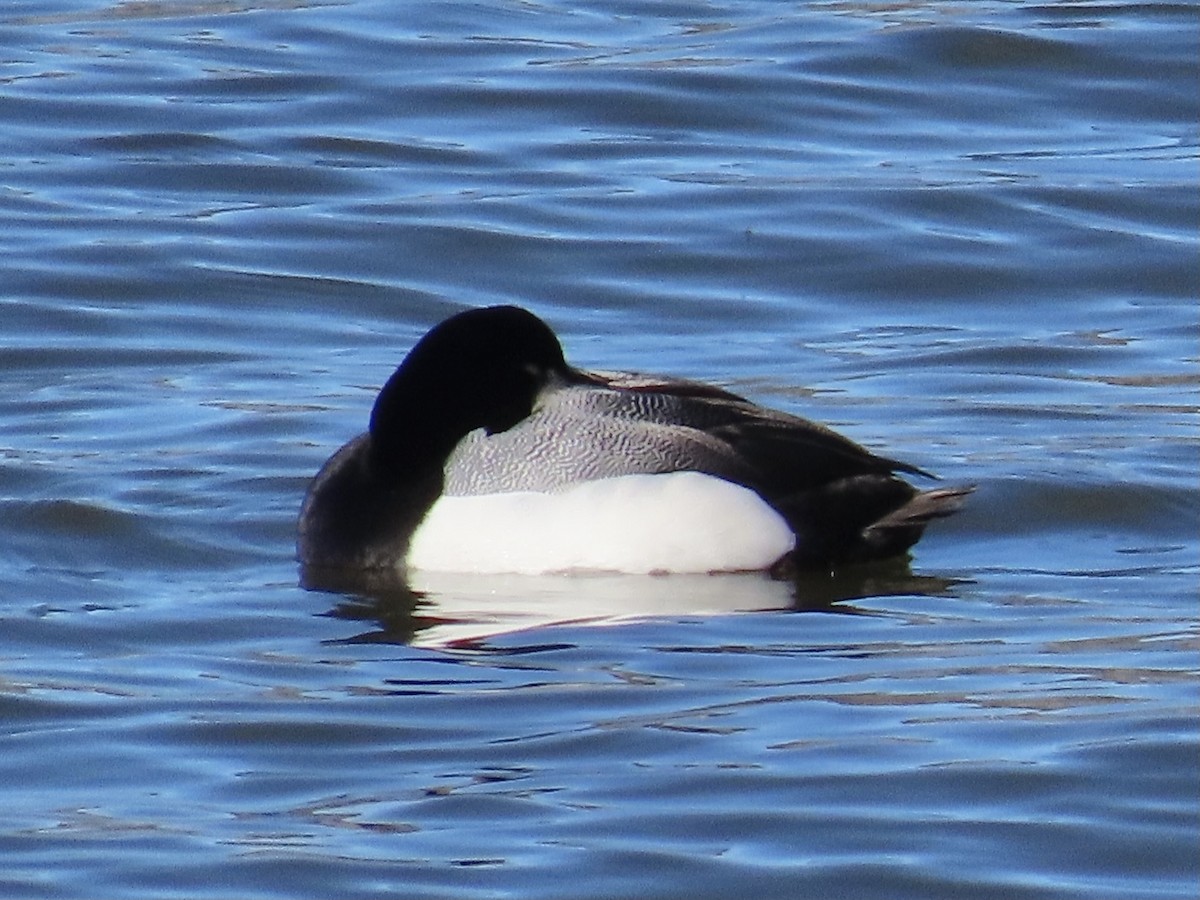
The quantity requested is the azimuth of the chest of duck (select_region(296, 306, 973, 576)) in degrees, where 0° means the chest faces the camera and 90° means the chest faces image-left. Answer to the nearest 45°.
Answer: approximately 90°
